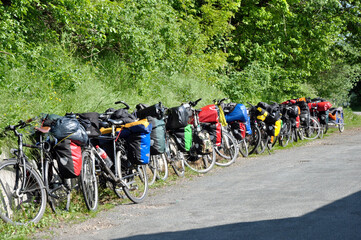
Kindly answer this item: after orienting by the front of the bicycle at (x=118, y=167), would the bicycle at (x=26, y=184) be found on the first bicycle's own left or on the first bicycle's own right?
on the first bicycle's own left

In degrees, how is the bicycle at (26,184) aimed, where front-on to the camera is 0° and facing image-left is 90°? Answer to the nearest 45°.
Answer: approximately 45°

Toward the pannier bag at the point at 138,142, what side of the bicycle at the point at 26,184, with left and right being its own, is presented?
back

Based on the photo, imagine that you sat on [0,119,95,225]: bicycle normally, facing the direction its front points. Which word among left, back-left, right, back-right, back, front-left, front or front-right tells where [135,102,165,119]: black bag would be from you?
back

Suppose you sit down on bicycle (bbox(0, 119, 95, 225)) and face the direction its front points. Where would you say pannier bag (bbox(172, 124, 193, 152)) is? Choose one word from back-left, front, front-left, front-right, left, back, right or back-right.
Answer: back

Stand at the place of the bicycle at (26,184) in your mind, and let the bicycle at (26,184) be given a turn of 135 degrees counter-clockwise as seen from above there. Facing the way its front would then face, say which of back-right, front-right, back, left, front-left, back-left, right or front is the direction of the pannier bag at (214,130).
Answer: front-left

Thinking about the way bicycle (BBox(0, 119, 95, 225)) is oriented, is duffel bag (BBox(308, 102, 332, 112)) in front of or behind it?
behind

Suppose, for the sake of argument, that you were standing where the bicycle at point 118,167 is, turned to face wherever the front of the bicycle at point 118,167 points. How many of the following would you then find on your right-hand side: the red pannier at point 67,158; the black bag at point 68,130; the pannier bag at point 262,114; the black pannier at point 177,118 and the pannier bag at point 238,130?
3
